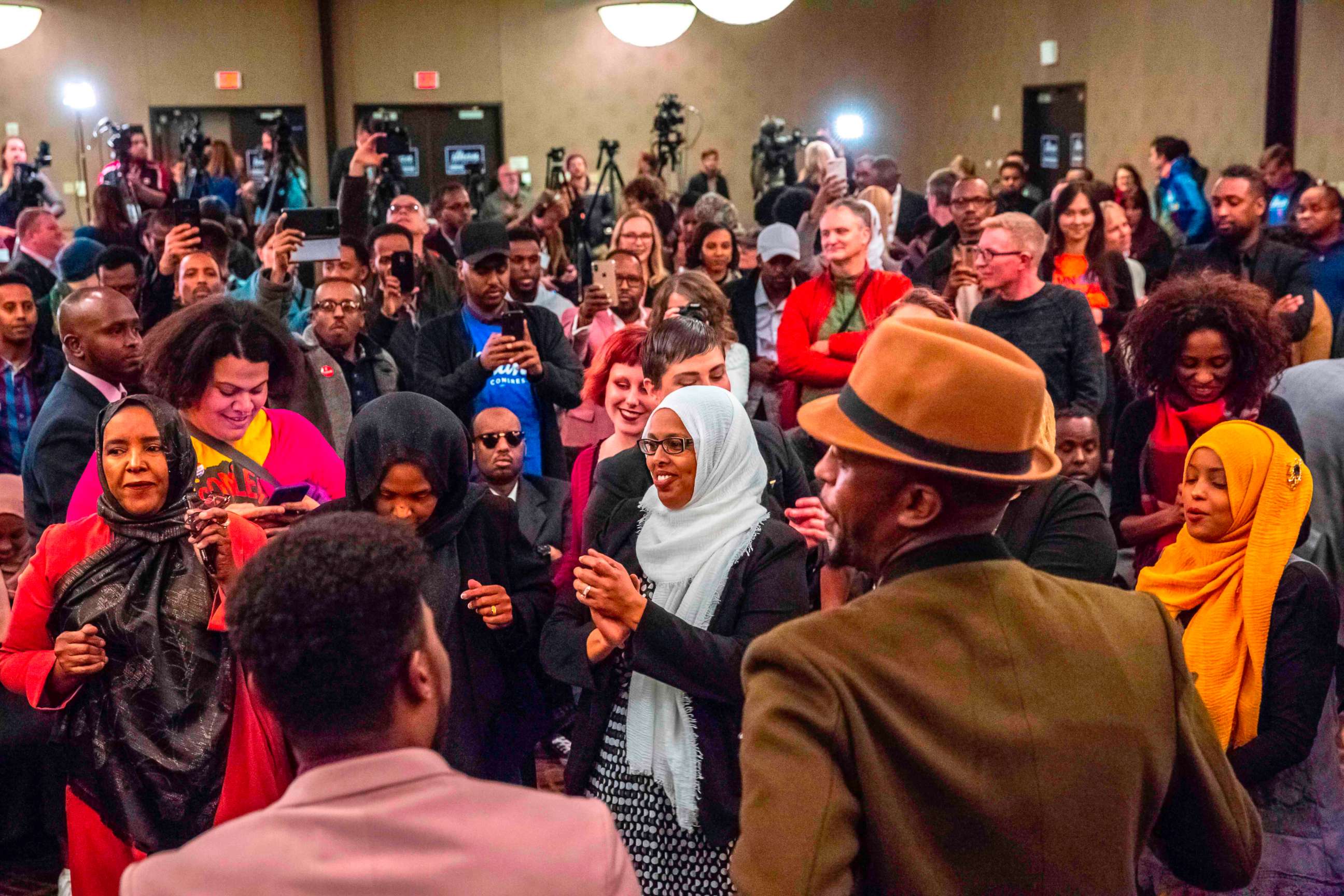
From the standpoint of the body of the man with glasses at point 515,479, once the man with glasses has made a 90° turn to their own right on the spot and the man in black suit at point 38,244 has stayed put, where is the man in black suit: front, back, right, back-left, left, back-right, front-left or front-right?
front-right

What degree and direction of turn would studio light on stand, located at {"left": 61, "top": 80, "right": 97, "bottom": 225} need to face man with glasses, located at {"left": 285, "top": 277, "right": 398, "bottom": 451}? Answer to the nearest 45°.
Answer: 0° — it already faces them

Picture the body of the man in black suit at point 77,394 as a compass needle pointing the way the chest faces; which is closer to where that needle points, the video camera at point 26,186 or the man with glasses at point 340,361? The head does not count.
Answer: the man with glasses

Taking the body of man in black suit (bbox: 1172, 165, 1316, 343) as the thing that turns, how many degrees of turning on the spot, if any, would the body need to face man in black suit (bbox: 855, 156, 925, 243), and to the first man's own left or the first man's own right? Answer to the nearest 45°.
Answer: approximately 90° to the first man's own right

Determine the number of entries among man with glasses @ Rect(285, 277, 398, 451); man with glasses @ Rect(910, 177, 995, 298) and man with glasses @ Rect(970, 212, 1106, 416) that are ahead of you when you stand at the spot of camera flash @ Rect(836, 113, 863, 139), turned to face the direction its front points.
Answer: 3

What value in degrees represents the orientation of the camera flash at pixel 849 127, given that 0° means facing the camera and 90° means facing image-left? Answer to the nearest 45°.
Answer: approximately 0°

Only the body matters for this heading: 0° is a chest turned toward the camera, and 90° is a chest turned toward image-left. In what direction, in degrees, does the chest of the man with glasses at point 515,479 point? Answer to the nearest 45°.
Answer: approximately 0°

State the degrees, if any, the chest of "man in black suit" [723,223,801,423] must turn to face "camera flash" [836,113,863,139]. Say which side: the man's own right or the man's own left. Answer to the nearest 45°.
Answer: approximately 180°
